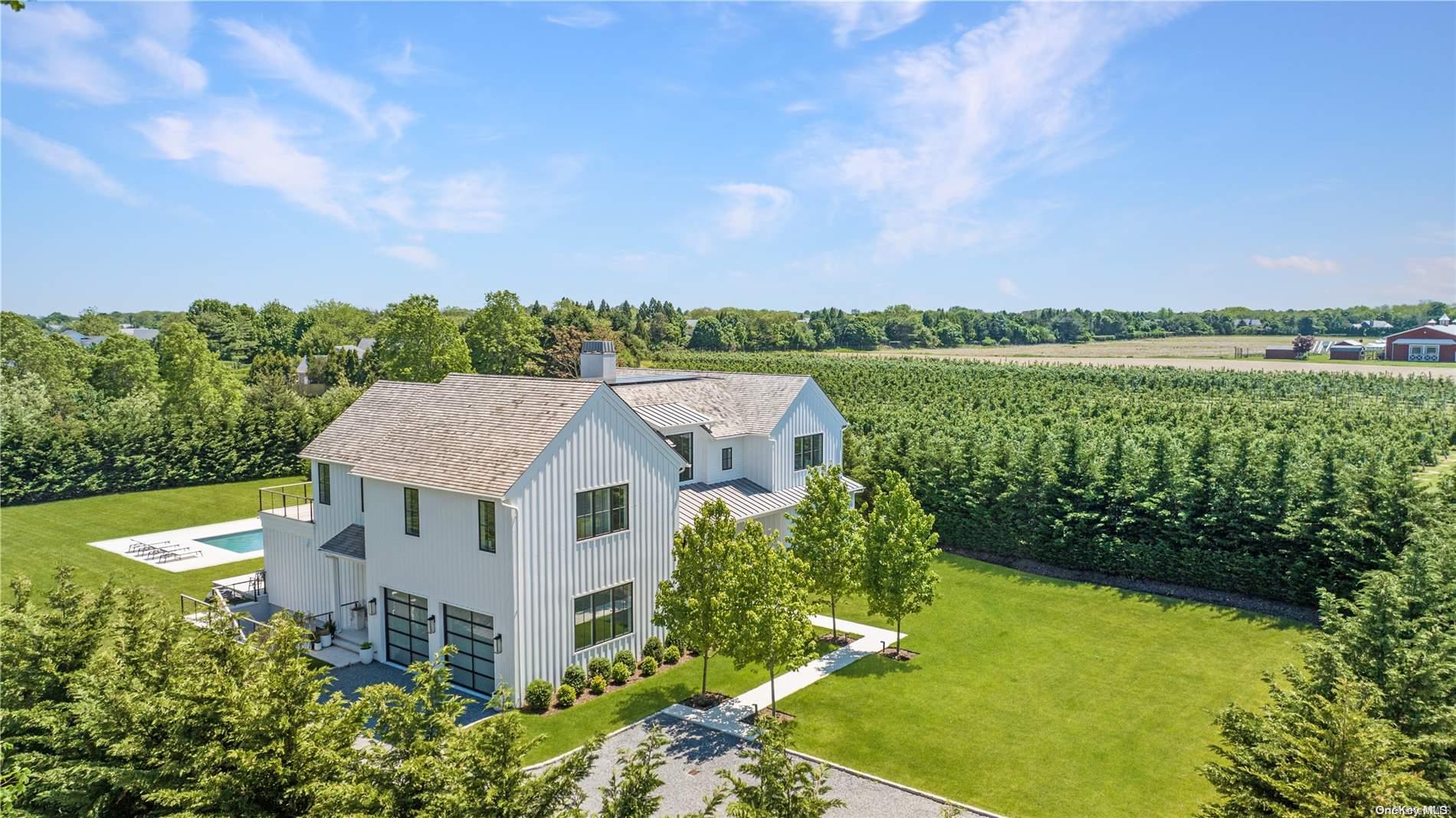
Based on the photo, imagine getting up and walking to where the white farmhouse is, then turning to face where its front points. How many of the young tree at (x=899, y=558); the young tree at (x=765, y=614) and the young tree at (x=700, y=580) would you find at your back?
0

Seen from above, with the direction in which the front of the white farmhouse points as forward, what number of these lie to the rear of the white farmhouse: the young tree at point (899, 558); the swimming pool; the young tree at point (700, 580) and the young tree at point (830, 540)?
1

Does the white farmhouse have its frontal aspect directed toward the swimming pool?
no

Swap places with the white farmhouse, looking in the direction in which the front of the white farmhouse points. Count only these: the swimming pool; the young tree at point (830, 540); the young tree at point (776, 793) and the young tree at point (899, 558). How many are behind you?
1

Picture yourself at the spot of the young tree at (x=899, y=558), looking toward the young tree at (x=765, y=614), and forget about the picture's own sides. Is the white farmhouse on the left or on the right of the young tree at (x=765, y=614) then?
right

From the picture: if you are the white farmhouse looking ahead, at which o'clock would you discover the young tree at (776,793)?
The young tree is roughly at 1 o'clock from the white farmhouse.

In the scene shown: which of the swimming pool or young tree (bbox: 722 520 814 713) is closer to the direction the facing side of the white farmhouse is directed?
the young tree

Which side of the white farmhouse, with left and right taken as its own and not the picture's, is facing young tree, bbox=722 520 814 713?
front

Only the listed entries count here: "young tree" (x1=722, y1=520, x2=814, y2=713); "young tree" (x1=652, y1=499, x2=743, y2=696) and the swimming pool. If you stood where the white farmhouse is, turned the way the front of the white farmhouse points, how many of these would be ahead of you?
2

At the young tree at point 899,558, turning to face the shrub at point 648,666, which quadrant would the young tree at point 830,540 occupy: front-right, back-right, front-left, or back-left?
front-right

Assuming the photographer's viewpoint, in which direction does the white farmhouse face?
facing the viewer and to the right of the viewer

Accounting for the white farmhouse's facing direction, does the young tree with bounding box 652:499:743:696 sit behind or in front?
in front

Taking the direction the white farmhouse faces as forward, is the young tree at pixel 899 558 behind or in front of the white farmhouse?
in front

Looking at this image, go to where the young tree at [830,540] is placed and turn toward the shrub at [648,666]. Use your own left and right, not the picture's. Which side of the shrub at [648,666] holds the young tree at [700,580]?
left
